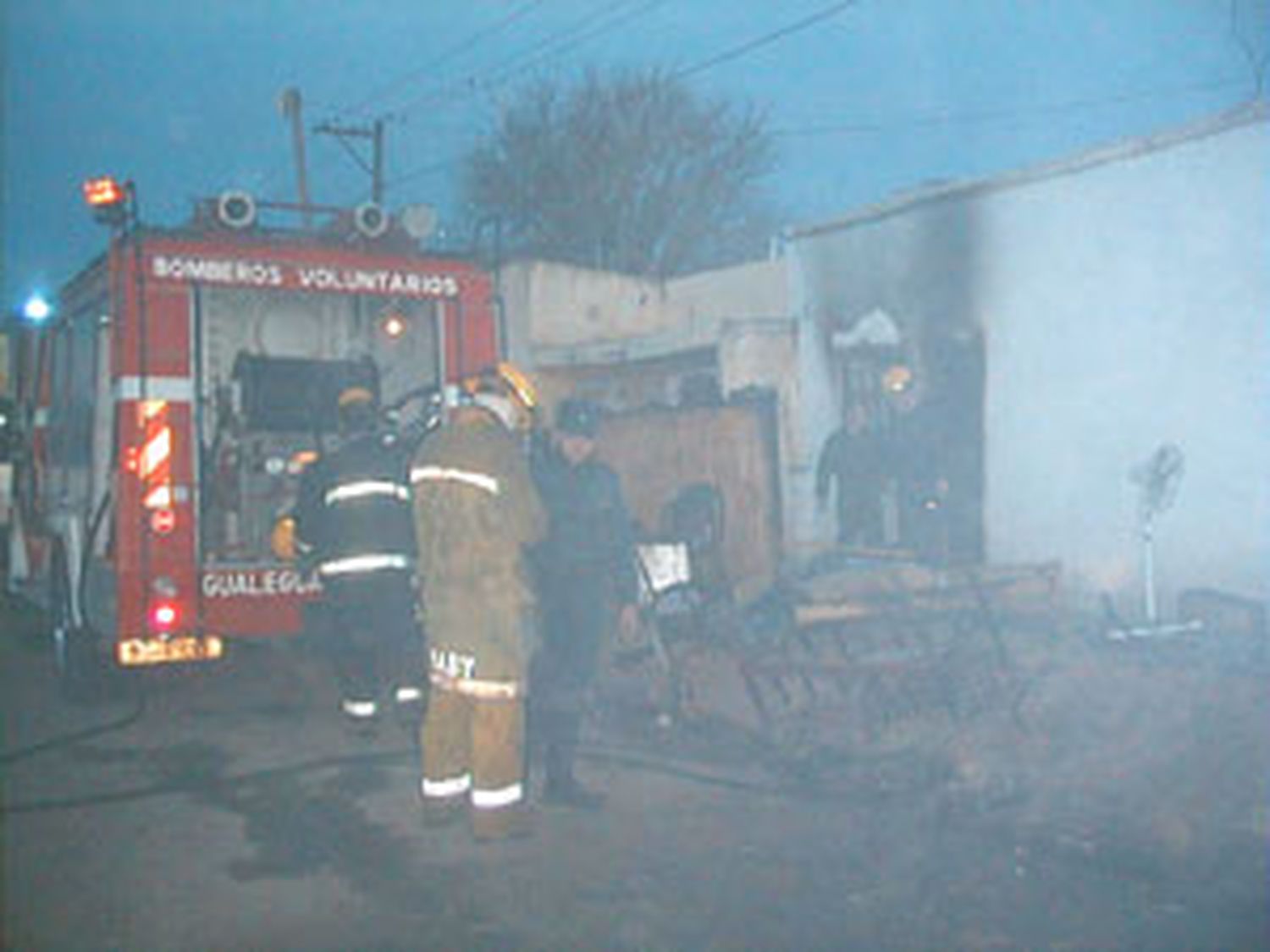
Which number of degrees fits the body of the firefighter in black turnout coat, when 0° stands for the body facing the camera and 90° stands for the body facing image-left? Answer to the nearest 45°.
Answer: approximately 180°

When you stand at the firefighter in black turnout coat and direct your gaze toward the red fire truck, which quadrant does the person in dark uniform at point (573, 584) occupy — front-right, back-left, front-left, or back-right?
back-right

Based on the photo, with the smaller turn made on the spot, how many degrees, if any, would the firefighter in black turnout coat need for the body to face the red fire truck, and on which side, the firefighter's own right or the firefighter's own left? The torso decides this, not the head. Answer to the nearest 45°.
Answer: approximately 45° to the firefighter's own left

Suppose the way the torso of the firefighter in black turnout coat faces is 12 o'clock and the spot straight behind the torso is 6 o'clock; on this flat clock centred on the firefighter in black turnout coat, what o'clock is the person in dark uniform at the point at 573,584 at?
The person in dark uniform is roughly at 4 o'clock from the firefighter in black turnout coat.

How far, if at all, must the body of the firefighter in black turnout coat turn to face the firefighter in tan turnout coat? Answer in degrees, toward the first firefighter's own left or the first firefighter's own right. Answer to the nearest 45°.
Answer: approximately 180°
